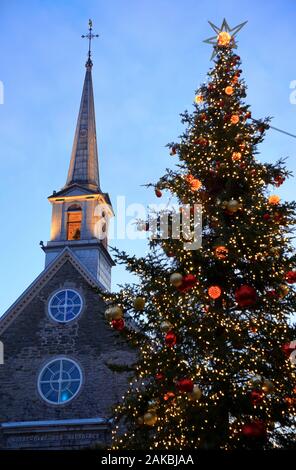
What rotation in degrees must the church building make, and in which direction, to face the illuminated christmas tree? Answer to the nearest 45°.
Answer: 0° — it already faces it

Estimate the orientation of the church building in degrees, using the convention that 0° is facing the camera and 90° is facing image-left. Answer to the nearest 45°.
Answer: approximately 0°
